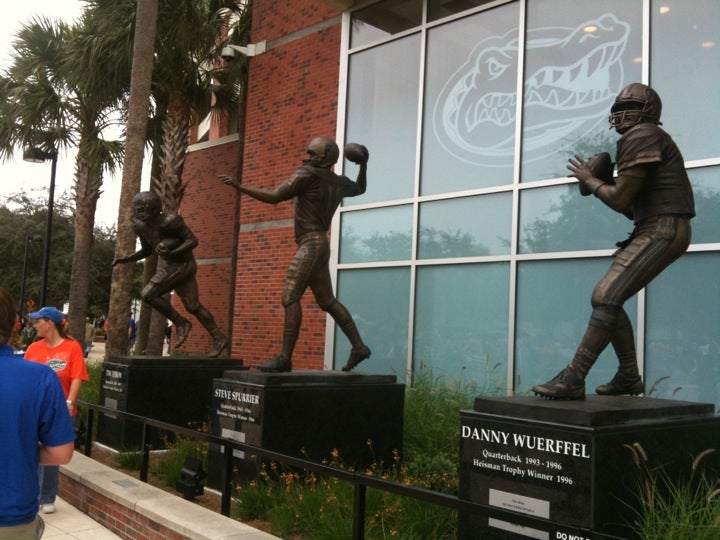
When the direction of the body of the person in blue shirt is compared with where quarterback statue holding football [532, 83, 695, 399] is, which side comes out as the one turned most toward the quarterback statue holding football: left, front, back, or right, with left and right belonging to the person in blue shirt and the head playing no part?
right

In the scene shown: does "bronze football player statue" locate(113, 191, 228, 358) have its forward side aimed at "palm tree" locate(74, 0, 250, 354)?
no

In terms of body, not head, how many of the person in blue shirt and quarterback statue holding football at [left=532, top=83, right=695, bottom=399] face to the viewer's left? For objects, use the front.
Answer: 1

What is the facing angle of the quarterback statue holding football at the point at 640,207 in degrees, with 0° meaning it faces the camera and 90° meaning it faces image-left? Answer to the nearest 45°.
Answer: approximately 90°

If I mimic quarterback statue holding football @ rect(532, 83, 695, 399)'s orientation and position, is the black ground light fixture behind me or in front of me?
in front

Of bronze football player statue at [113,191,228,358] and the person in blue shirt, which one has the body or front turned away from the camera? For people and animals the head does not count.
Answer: the person in blue shirt

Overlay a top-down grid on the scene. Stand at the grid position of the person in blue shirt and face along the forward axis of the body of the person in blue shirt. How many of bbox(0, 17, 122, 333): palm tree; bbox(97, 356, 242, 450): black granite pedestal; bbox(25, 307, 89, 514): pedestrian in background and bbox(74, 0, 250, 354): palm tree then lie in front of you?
4

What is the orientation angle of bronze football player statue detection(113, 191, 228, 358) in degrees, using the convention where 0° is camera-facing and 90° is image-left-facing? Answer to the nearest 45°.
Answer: approximately 45°

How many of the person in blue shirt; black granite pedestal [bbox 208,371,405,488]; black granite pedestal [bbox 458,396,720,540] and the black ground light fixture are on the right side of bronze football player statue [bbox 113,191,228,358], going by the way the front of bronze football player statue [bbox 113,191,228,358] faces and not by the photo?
0

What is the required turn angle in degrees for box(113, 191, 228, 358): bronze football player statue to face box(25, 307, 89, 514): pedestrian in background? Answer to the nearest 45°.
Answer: approximately 45° to its left

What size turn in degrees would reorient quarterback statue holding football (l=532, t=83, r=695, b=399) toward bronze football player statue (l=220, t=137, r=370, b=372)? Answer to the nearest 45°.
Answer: approximately 45° to its right

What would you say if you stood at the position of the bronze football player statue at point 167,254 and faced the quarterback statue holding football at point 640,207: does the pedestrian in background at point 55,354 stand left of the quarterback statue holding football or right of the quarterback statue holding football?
right

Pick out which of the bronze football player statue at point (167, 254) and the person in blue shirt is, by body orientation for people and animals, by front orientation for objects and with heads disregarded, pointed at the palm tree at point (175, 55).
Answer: the person in blue shirt

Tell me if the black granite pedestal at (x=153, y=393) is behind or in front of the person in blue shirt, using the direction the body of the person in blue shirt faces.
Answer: in front

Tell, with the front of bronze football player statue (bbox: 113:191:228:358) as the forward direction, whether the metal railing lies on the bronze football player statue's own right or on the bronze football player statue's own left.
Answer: on the bronze football player statue's own left

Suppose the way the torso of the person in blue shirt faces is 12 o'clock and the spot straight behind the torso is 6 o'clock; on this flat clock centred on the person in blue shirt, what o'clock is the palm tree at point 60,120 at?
The palm tree is roughly at 12 o'clock from the person in blue shirt.

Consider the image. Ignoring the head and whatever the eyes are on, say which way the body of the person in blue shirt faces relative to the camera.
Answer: away from the camera
